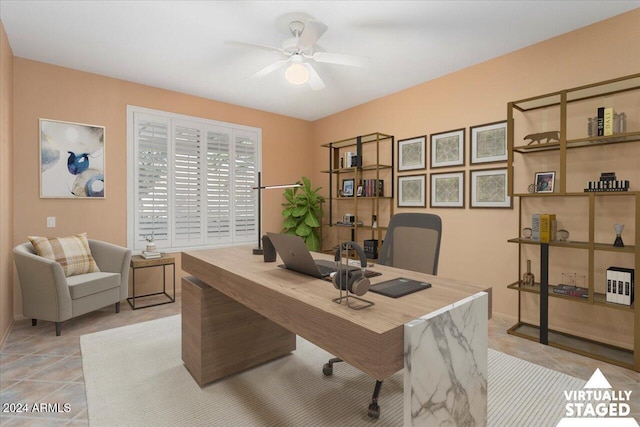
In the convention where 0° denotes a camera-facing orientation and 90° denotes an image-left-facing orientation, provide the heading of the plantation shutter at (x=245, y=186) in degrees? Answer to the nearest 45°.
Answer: approximately 315°

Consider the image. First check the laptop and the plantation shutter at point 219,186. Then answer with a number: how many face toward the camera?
1

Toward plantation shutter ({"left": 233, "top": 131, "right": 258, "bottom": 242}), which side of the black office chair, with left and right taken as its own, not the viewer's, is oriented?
right

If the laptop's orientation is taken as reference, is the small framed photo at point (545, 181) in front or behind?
in front

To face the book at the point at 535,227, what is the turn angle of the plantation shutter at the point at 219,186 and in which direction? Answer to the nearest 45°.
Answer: approximately 45° to its left

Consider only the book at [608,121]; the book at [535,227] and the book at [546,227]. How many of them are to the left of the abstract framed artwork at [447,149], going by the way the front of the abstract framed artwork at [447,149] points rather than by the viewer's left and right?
3

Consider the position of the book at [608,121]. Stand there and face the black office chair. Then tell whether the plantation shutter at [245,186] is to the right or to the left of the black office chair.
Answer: right

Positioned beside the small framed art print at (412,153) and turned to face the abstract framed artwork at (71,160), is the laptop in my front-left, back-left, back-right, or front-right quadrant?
front-left

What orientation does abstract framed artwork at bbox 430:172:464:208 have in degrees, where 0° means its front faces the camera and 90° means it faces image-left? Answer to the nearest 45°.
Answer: approximately 45°

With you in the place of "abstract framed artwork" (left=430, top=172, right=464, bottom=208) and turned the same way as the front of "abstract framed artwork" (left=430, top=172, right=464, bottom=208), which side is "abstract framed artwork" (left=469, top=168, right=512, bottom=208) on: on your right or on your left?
on your left

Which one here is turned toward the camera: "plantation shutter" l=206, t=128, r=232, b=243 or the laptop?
the plantation shutter

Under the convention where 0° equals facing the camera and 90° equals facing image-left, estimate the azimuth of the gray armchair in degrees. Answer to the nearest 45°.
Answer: approximately 315°

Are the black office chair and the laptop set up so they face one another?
yes
